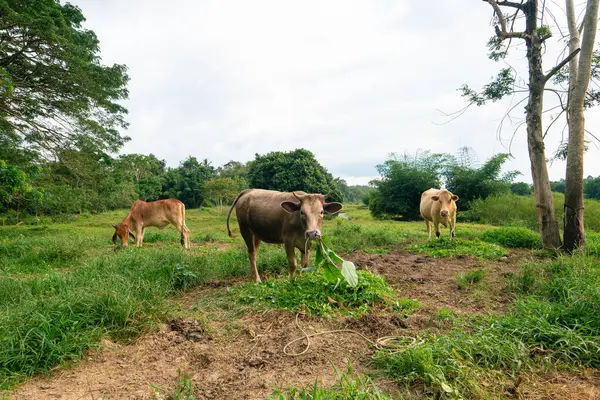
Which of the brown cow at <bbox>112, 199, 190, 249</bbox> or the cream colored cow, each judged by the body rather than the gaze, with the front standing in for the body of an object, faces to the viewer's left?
the brown cow

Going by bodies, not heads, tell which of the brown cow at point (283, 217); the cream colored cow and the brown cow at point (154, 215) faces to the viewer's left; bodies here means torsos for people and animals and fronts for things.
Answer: the brown cow at point (154, 215)

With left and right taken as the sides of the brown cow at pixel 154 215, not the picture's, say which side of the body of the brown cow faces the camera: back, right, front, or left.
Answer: left

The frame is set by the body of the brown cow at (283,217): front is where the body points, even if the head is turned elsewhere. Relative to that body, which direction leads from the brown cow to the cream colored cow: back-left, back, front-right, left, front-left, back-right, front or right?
left

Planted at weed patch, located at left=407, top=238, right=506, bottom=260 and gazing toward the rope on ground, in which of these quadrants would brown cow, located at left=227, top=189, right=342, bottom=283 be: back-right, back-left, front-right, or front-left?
front-right

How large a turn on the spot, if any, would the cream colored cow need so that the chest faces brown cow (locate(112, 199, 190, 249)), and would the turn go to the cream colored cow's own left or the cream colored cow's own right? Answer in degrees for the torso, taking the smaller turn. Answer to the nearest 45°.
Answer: approximately 135° to the cream colored cow's own right

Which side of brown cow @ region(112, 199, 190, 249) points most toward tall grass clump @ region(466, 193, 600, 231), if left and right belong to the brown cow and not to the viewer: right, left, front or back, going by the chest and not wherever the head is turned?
back

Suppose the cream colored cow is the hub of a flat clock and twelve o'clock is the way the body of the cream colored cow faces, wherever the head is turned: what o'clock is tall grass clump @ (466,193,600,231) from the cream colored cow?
The tall grass clump is roughly at 8 o'clock from the cream colored cow.

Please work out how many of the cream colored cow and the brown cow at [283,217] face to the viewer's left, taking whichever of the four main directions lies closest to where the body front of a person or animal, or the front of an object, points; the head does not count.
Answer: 0

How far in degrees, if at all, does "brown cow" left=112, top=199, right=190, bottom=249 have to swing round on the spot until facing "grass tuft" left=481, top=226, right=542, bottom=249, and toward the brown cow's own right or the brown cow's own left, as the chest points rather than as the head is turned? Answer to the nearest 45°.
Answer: approximately 135° to the brown cow's own left

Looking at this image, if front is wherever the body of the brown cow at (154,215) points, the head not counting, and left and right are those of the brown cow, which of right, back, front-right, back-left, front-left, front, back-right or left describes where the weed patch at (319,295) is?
left

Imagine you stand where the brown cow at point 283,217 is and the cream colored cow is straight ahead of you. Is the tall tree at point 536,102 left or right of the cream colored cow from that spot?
right

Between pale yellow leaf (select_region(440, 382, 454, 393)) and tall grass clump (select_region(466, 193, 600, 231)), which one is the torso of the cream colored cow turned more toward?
the pale yellow leaf

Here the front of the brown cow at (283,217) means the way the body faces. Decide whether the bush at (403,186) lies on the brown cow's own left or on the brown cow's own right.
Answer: on the brown cow's own left
